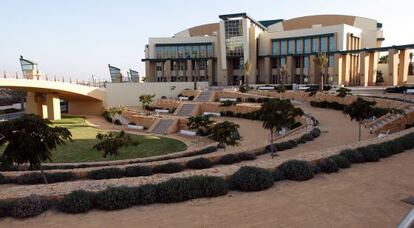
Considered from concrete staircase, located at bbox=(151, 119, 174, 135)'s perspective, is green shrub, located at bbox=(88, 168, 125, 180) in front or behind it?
in front

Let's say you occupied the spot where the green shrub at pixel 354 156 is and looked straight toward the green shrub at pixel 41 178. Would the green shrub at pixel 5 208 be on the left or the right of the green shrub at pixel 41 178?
left

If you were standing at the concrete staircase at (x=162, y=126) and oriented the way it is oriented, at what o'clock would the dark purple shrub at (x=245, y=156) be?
The dark purple shrub is roughly at 10 o'clock from the concrete staircase.

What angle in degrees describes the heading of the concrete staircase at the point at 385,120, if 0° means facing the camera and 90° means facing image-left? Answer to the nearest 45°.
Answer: approximately 45°

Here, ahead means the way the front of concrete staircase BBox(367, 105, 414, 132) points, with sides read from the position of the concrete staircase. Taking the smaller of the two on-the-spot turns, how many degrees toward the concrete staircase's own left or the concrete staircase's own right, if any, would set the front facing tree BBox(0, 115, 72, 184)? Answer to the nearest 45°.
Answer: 0° — it already faces it

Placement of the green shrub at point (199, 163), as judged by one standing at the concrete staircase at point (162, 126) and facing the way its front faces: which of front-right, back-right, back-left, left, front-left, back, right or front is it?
front-left

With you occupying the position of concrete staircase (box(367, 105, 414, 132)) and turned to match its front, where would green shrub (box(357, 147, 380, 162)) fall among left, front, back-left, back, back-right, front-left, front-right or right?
front-left

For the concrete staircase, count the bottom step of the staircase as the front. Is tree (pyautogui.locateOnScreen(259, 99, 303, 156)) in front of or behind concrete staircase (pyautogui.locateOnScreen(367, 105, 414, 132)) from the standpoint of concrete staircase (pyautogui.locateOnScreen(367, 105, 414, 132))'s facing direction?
in front

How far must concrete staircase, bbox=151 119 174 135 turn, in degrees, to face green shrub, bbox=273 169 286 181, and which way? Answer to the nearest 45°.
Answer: approximately 45° to its left

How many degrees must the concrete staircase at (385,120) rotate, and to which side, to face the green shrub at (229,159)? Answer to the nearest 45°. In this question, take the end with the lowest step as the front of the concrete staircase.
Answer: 0° — it already faces it

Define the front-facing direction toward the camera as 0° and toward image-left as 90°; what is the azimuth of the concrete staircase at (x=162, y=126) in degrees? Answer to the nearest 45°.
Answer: approximately 45°
